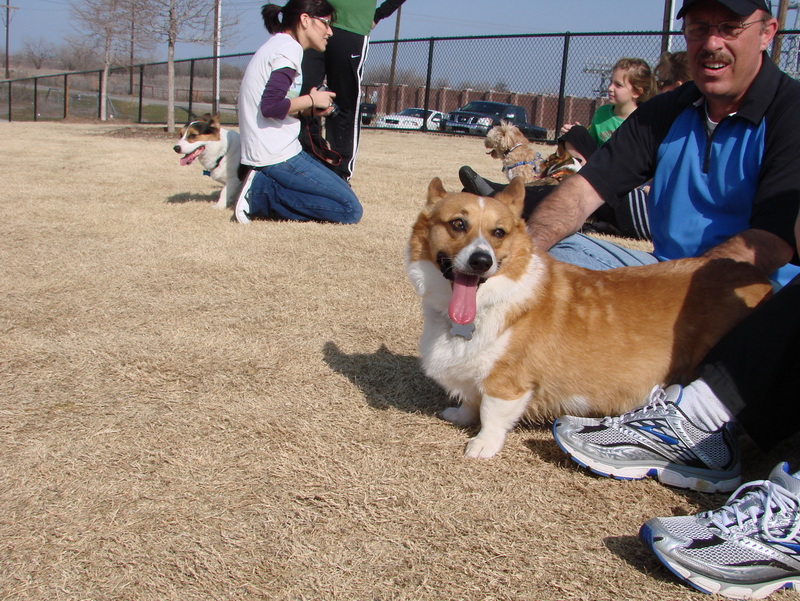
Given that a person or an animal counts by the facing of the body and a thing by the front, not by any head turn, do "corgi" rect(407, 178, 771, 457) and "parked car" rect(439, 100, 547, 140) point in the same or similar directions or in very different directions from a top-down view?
same or similar directions

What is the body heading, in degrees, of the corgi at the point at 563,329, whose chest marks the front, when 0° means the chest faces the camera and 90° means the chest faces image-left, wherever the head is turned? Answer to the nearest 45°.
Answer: approximately 45°

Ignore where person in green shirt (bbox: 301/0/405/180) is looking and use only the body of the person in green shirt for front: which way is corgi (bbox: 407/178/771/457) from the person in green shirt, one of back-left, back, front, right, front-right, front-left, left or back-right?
front-left

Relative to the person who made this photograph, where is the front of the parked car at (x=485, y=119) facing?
facing the viewer and to the left of the viewer

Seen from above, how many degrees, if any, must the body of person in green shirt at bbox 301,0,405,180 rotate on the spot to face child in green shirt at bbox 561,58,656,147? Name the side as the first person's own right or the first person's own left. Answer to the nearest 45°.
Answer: approximately 90° to the first person's own left

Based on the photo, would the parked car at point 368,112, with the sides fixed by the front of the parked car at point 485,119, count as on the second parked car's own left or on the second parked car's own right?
on the second parked car's own right

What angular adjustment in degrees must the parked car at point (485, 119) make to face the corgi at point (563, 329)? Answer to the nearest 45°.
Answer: approximately 45° to its left

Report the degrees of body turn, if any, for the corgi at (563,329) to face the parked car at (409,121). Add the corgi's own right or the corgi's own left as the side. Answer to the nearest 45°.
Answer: approximately 135° to the corgi's own right

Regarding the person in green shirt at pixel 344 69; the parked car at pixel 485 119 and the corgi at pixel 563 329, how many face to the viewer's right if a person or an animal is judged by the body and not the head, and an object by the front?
0

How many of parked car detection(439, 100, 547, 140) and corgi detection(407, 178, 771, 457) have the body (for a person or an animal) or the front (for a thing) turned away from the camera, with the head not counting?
0
